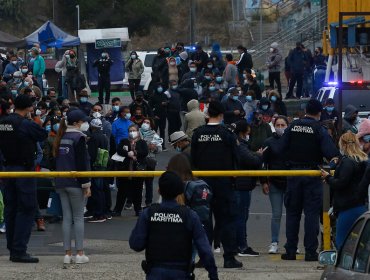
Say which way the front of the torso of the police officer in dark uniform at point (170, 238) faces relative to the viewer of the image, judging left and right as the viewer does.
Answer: facing away from the viewer

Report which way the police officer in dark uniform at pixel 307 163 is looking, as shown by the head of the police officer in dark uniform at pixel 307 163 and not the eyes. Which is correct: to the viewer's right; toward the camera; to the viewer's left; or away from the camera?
away from the camera

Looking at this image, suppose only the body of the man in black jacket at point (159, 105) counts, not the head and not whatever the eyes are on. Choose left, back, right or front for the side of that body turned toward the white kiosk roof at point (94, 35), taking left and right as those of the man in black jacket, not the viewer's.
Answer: back

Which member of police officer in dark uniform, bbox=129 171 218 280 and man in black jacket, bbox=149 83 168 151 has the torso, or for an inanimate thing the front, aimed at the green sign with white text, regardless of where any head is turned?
the police officer in dark uniform

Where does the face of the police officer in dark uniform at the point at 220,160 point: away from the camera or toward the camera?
away from the camera

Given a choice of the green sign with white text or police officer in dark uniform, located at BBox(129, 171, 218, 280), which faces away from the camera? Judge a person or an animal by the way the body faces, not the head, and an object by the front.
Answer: the police officer in dark uniform

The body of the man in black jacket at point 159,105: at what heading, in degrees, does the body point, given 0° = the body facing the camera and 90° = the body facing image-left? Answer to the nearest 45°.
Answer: approximately 0°

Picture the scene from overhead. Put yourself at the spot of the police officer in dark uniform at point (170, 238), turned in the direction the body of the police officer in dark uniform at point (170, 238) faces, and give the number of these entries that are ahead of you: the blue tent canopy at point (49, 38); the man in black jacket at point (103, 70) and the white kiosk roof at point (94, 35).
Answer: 3

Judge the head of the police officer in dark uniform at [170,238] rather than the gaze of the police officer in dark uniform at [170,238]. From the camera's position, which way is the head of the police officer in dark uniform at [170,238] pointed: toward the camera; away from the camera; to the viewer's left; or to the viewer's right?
away from the camera

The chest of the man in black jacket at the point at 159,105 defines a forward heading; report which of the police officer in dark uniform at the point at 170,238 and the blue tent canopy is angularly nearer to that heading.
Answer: the police officer in dark uniform
